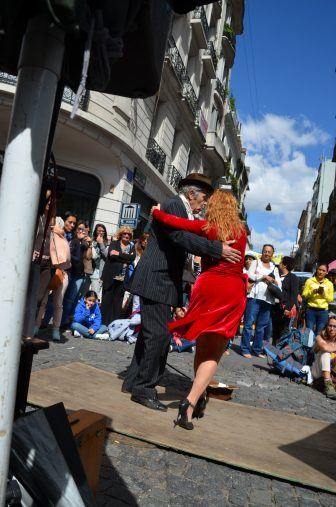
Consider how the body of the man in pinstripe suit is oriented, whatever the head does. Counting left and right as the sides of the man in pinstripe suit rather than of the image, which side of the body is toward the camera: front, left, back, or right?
right

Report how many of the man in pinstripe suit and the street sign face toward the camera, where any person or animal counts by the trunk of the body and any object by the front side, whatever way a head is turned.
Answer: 1

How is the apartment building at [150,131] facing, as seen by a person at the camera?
facing the viewer and to the right of the viewer

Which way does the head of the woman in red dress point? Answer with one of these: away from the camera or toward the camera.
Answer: away from the camera

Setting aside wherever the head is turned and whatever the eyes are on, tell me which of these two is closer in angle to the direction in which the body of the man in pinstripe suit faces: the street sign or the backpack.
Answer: the backpack

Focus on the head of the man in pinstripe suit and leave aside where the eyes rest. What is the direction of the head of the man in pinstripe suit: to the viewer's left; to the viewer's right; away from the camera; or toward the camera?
to the viewer's right

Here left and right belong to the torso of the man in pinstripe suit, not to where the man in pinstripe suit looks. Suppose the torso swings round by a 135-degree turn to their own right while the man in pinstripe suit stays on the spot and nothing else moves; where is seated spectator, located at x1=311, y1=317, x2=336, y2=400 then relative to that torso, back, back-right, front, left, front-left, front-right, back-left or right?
back

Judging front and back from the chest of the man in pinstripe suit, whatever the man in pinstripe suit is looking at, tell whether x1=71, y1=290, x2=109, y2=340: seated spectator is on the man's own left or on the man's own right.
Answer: on the man's own left

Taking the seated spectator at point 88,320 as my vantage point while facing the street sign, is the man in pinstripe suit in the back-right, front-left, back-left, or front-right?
back-right

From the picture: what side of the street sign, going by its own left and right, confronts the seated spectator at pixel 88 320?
front

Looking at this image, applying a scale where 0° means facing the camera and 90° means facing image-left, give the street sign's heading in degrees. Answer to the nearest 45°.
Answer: approximately 0°

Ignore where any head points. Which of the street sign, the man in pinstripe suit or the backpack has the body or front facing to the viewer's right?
the man in pinstripe suit

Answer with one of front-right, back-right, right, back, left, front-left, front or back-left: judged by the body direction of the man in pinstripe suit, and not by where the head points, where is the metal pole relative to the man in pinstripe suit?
right
